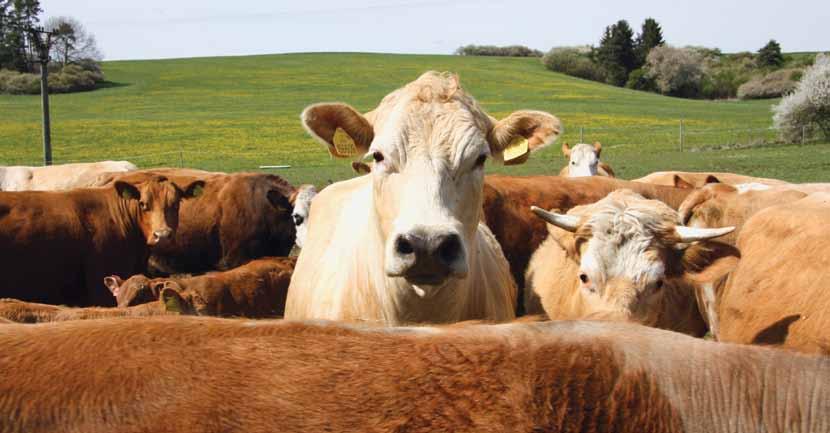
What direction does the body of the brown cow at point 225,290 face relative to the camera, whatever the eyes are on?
to the viewer's left

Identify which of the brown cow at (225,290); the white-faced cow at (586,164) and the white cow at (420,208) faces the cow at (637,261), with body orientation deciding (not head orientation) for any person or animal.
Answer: the white-faced cow

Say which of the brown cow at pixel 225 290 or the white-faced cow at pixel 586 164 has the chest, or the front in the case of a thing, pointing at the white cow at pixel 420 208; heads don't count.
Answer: the white-faced cow

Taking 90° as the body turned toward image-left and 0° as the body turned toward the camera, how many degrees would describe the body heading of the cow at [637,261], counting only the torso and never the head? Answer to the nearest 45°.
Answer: approximately 0°

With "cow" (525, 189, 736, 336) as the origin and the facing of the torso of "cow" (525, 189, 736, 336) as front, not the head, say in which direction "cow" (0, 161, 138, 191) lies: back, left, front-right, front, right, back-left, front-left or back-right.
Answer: back-right
